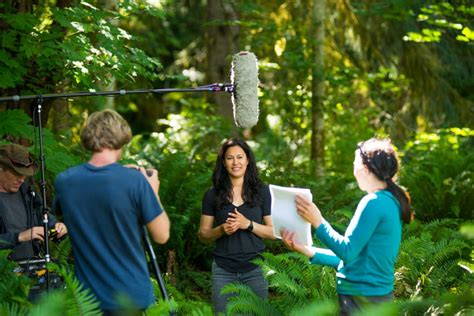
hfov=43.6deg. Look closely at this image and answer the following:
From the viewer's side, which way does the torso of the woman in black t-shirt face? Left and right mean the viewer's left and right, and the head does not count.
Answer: facing the viewer

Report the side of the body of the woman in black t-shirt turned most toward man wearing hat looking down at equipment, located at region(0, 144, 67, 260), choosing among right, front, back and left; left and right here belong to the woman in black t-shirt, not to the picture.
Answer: right

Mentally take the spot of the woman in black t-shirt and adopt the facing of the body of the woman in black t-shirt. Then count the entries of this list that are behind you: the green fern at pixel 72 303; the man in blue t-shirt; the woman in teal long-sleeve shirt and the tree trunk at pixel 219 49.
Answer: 1

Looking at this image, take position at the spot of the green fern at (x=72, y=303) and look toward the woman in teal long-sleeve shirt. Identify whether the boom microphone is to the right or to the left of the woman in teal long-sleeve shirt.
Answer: left

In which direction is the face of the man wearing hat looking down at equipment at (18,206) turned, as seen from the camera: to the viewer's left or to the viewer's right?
to the viewer's right

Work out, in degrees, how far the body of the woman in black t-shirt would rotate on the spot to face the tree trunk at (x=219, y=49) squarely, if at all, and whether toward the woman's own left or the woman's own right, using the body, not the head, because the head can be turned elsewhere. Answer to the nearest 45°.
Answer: approximately 180°

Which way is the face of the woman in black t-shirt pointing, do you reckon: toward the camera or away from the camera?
toward the camera

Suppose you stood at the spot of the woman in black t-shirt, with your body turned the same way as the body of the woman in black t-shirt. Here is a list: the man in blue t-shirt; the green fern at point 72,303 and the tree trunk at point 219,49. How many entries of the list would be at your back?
1

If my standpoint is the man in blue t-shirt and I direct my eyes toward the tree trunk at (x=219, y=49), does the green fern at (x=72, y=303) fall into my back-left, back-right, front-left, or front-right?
back-left

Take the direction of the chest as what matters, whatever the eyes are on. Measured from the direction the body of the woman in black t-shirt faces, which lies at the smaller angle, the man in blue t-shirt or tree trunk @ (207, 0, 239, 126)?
the man in blue t-shirt

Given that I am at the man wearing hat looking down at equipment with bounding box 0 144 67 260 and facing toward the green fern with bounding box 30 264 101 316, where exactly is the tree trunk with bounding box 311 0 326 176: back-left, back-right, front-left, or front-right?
back-left

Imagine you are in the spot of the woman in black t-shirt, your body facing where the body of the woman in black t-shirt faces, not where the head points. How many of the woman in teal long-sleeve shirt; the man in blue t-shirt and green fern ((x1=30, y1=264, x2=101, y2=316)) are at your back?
0

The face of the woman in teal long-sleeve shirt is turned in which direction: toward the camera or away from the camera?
away from the camera

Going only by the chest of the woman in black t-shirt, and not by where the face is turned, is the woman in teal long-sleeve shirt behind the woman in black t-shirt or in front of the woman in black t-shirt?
in front

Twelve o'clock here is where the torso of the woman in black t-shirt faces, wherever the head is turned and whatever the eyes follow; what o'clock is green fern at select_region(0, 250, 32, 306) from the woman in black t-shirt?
The green fern is roughly at 2 o'clock from the woman in black t-shirt.
